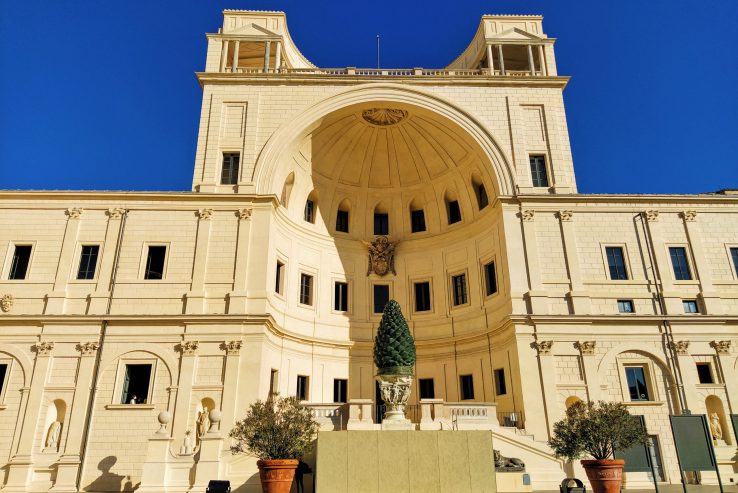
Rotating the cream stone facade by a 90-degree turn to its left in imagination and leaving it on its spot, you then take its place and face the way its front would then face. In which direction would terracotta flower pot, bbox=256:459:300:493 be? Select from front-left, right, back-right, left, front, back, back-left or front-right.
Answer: right

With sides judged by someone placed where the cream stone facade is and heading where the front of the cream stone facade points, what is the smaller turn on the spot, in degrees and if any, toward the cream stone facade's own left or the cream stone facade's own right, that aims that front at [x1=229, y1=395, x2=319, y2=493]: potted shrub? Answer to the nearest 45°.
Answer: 0° — it already faces it

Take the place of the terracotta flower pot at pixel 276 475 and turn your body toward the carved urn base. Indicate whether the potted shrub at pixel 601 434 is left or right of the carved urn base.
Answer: right

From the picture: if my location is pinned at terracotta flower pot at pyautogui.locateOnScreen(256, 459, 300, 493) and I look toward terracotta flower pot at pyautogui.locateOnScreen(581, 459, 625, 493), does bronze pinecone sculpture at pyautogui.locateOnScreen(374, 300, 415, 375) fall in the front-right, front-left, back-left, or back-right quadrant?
front-left

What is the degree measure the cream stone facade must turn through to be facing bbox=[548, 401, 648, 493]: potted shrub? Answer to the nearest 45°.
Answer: approximately 45° to its left

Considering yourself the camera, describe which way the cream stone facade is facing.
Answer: facing the viewer

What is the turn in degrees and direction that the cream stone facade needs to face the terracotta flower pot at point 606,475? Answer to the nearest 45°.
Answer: approximately 45° to its left
